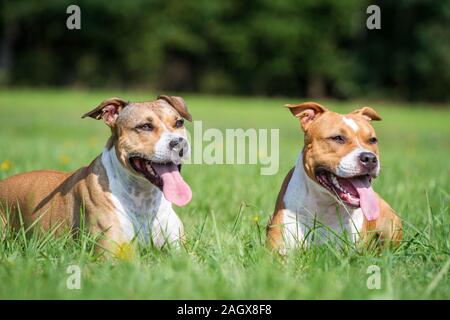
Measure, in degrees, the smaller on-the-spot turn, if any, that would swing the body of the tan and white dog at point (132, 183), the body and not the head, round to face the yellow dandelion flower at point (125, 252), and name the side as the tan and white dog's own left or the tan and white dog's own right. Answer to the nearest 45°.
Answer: approximately 45° to the tan and white dog's own right

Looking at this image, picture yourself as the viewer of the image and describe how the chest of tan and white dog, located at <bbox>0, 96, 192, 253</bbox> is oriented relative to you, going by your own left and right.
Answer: facing the viewer and to the right of the viewer
